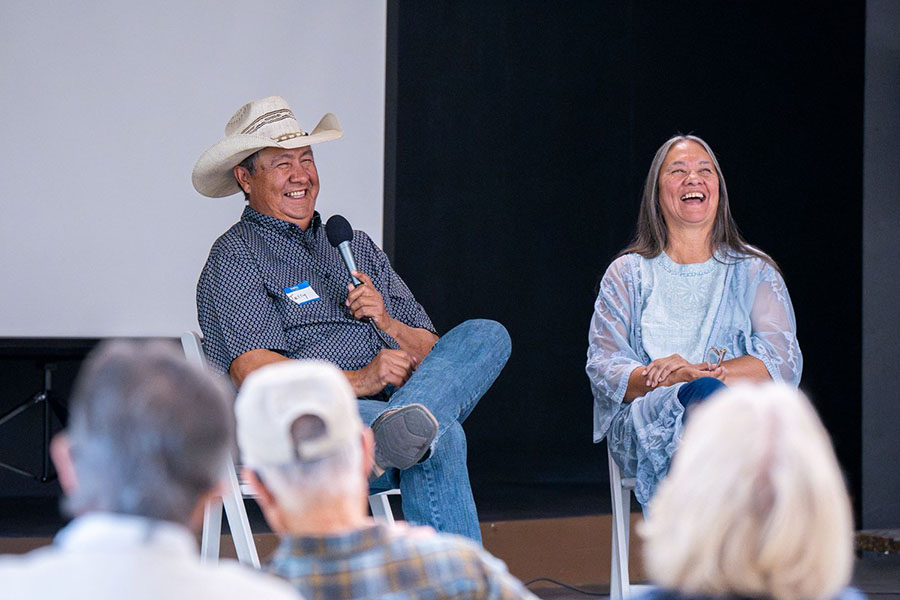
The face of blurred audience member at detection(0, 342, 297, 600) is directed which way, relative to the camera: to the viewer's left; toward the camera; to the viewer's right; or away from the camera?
away from the camera

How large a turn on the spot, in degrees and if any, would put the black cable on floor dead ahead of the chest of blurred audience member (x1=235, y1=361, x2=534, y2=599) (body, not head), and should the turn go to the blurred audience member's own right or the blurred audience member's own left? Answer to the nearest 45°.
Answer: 0° — they already face it

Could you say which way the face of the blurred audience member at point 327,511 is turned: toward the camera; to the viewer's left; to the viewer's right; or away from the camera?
away from the camera

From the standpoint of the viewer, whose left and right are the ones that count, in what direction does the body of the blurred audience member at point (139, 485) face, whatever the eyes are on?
facing away from the viewer

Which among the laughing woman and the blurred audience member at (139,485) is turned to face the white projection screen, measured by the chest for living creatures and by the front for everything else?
the blurred audience member

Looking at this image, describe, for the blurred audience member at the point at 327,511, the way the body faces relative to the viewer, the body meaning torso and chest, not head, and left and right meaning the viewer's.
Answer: facing away from the viewer

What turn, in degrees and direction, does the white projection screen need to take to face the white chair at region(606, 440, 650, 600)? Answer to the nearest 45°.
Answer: approximately 45° to its left

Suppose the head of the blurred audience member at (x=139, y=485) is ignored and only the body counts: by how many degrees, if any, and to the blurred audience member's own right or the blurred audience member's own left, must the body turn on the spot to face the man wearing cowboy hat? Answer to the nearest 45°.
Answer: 0° — they already face them

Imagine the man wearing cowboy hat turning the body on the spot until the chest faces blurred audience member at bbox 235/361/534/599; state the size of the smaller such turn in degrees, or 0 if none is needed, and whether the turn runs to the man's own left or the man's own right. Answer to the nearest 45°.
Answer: approximately 45° to the man's own right

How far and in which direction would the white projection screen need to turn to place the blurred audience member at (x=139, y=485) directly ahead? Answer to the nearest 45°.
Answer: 0° — it already faces them

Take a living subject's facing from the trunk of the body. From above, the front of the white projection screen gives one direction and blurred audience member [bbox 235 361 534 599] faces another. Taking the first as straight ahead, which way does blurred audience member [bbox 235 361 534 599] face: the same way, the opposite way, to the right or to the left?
the opposite way

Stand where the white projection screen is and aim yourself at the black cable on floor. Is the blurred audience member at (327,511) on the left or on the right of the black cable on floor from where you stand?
right
